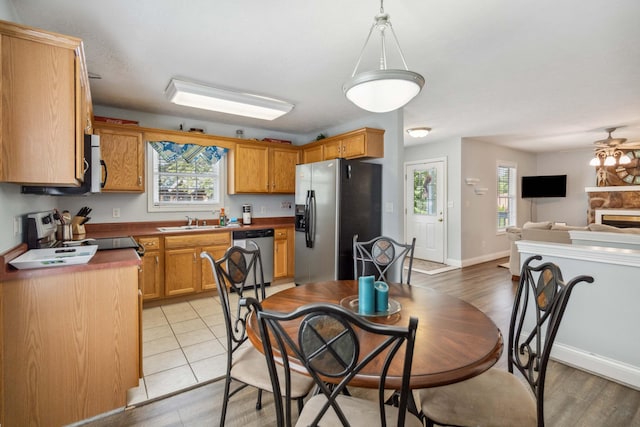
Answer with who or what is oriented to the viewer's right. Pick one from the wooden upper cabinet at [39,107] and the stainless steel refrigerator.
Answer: the wooden upper cabinet

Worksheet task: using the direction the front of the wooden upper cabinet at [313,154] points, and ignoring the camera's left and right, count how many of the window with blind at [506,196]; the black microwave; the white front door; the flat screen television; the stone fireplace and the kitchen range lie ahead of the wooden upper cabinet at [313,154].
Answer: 2

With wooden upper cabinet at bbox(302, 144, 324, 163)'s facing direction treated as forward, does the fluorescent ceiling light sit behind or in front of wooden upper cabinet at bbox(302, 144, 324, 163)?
in front

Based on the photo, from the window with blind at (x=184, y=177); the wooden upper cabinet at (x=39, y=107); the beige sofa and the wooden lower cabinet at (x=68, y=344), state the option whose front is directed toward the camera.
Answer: the window with blind

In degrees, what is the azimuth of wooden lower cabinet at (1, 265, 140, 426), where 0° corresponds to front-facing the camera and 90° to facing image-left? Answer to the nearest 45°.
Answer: approximately 270°

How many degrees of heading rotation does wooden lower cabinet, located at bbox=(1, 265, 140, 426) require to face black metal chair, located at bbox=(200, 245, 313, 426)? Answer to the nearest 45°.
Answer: approximately 45° to its right

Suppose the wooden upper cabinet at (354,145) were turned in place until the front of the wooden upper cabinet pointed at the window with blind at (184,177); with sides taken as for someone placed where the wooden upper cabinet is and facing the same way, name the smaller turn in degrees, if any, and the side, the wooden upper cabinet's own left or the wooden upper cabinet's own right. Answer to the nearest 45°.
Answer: approximately 45° to the wooden upper cabinet's own right

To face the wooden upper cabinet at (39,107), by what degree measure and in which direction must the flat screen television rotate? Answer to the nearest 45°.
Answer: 0° — it already faces it

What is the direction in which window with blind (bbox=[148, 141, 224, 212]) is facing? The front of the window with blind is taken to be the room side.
toward the camera

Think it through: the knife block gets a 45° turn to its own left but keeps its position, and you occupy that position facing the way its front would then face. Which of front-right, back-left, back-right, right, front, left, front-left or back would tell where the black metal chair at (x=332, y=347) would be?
right

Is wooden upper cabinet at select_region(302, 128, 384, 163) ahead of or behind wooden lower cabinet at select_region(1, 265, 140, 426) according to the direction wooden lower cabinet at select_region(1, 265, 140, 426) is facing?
ahead

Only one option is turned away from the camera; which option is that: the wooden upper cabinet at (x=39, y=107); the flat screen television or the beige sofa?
the beige sofa

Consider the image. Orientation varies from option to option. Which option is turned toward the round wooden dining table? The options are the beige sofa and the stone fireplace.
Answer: the stone fireplace

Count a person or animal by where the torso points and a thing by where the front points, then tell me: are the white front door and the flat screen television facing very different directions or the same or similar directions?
same or similar directions

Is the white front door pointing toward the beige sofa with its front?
no

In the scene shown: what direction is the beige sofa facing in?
away from the camera

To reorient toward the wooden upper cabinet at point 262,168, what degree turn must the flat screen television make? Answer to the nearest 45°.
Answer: approximately 45° to its right

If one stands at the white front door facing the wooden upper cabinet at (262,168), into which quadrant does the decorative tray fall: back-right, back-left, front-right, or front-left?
front-left

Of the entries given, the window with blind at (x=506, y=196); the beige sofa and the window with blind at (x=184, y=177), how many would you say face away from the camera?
1

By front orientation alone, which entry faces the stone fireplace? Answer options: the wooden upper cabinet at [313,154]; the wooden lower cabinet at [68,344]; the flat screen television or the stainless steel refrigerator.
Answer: the wooden lower cabinet
